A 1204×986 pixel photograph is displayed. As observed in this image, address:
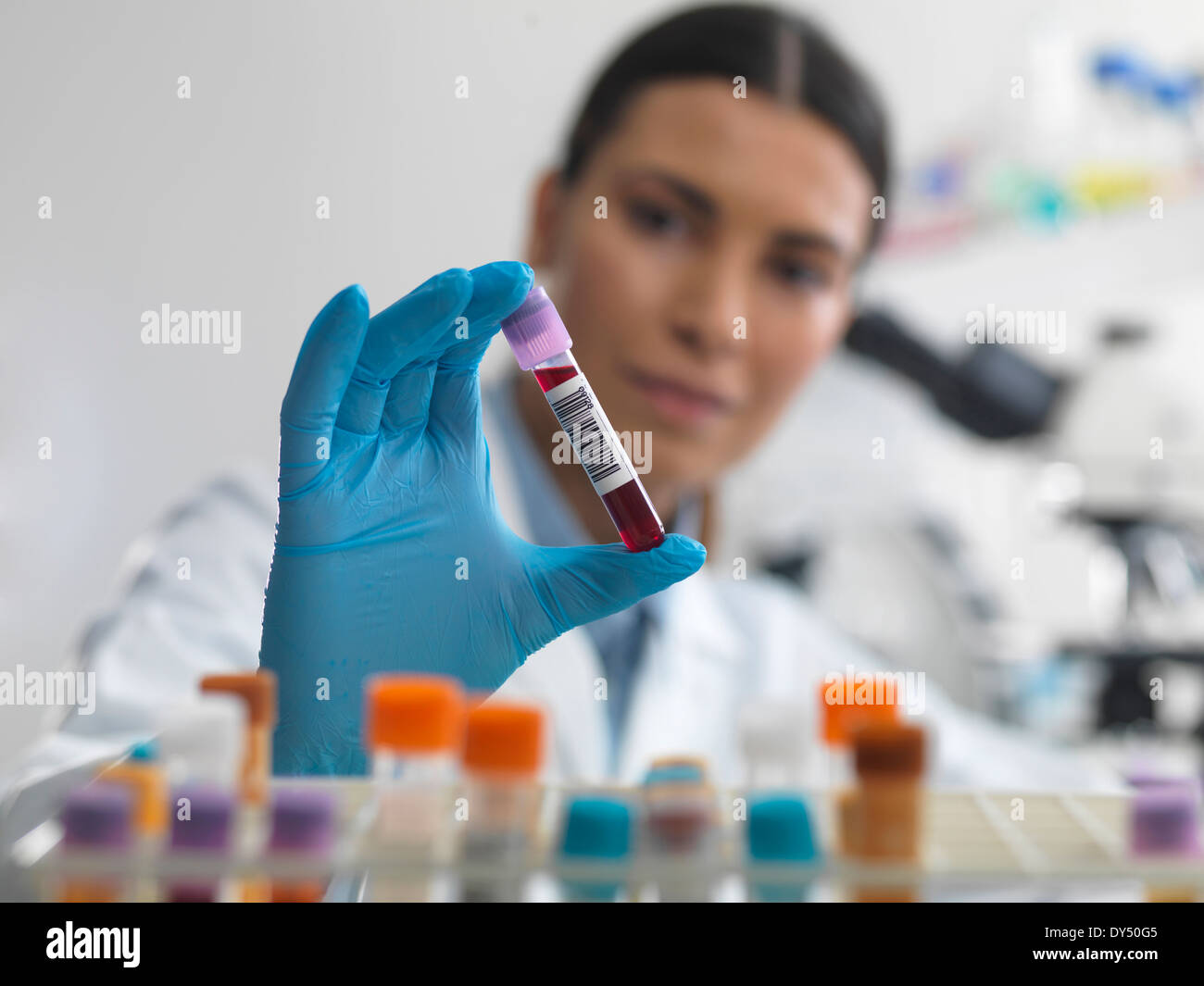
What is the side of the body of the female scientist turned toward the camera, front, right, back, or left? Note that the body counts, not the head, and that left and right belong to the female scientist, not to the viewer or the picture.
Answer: front

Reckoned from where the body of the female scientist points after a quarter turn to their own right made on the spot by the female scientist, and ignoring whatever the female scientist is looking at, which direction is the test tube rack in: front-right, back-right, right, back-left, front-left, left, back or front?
left

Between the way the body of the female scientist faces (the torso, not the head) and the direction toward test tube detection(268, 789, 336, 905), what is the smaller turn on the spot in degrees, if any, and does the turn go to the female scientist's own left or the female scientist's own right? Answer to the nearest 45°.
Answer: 0° — they already face it

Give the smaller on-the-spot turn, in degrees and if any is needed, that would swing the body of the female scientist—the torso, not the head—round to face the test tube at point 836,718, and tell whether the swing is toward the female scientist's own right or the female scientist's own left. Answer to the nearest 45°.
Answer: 0° — they already face it

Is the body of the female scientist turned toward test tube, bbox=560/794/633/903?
yes

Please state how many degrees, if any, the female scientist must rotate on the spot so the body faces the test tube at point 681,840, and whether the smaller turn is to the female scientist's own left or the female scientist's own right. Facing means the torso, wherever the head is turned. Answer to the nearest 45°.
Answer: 0° — they already face it

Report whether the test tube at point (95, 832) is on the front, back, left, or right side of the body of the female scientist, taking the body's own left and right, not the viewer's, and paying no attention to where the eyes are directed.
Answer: front

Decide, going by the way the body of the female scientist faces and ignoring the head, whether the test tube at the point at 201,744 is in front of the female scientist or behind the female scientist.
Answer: in front

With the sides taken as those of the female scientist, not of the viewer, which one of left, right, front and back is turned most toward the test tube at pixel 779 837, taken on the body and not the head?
front

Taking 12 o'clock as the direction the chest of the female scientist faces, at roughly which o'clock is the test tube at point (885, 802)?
The test tube is roughly at 12 o'clock from the female scientist.

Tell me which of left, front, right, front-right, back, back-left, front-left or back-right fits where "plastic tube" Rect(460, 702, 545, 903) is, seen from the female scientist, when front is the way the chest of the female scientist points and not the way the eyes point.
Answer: front
